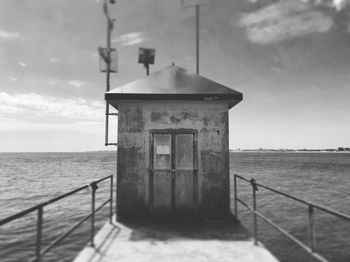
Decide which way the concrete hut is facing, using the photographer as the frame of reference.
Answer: facing the viewer
